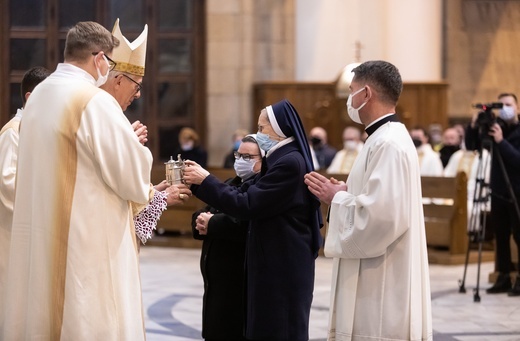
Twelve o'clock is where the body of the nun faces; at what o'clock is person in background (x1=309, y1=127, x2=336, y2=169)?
The person in background is roughly at 3 o'clock from the nun.

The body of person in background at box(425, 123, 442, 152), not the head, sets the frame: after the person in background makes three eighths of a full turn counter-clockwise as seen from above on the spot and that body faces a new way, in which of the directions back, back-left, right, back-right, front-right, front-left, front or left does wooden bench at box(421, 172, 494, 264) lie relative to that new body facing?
right

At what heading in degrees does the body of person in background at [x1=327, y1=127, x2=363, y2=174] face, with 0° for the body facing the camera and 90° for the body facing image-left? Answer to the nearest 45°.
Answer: approximately 0°

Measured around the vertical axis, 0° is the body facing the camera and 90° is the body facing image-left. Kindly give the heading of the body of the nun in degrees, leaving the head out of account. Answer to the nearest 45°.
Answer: approximately 90°

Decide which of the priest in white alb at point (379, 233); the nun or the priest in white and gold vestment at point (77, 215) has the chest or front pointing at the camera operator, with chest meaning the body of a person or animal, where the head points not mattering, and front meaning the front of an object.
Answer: the priest in white and gold vestment at point (77, 215)

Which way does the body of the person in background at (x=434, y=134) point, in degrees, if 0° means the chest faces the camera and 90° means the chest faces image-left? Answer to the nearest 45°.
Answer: approximately 45°

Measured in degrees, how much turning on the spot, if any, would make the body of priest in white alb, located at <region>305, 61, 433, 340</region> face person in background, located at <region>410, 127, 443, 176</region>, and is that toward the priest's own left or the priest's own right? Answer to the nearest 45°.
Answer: approximately 90° to the priest's own right

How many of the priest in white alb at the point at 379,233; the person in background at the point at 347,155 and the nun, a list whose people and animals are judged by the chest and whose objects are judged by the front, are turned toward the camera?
1

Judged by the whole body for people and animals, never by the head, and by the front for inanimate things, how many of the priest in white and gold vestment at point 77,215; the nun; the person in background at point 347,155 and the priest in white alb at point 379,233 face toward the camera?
1

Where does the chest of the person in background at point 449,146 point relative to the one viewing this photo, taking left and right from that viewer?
facing the viewer and to the left of the viewer

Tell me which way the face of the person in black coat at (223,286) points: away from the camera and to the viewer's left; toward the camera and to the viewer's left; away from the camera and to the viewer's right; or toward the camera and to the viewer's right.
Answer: toward the camera and to the viewer's left

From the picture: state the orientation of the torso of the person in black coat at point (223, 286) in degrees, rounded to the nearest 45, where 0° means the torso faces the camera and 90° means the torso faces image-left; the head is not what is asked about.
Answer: approximately 45°

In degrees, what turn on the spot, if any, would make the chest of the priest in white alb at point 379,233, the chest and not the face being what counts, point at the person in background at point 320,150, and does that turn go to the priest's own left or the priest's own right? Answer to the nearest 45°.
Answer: approximately 90° to the priest's own right

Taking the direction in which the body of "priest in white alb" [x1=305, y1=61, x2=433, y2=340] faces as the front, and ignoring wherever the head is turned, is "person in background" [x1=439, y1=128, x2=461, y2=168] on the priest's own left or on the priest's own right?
on the priest's own right

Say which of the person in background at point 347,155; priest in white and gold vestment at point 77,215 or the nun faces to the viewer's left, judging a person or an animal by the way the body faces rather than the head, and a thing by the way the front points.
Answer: the nun
